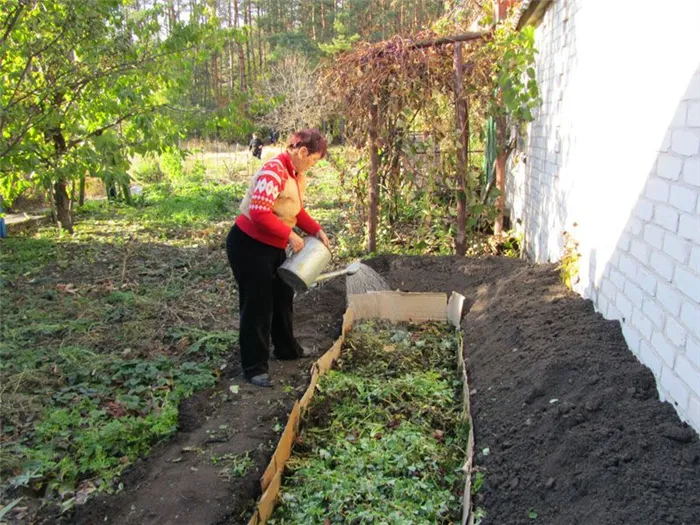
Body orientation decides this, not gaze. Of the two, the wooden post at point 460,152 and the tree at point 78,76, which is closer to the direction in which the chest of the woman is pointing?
the wooden post

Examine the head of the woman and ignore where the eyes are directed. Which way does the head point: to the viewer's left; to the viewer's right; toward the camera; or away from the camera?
to the viewer's right

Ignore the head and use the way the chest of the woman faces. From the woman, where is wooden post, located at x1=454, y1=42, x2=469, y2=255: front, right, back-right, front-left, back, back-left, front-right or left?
front-left

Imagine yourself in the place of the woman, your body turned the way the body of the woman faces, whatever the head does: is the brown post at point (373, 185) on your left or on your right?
on your left

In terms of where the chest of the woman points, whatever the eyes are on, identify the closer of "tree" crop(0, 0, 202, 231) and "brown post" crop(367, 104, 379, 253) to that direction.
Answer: the brown post

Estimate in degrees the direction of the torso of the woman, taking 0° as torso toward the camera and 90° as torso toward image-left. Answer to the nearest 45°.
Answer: approximately 270°

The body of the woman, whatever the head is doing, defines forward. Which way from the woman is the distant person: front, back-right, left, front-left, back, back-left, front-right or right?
left

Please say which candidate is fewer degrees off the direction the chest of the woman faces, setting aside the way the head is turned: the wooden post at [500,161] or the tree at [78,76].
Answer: the wooden post

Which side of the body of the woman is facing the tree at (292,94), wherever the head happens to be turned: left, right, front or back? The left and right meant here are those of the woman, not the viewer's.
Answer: left

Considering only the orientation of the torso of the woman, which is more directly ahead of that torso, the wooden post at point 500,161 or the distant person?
the wooden post

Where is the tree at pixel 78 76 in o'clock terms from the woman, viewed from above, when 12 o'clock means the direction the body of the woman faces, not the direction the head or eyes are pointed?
The tree is roughly at 8 o'clock from the woman.
